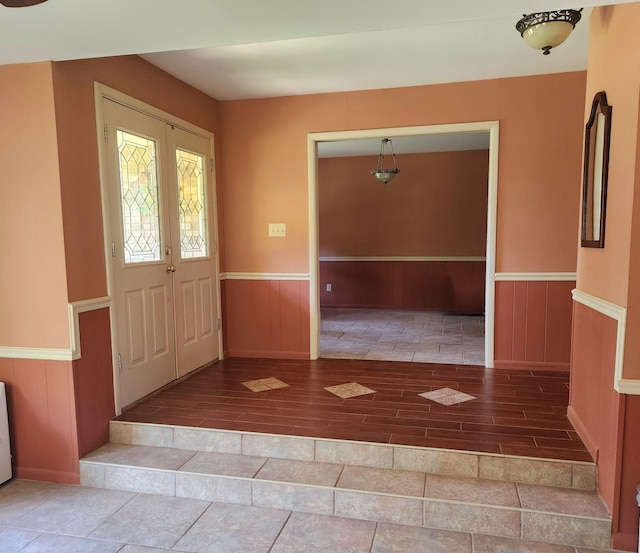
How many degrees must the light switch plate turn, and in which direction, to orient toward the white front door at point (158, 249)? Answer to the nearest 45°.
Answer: approximately 45° to its right

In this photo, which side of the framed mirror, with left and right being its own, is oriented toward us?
left

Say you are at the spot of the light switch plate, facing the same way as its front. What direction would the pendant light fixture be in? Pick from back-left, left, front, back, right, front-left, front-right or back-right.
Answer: back-left

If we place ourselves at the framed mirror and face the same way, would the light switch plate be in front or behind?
in front

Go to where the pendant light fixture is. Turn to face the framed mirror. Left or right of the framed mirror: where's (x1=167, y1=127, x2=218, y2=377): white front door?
right

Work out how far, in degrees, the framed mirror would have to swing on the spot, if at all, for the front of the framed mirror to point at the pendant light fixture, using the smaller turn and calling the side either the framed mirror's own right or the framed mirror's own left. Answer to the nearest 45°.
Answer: approximately 45° to the framed mirror's own right

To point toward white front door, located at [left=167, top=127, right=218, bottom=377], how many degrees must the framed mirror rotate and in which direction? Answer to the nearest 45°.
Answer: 0° — it already faces it

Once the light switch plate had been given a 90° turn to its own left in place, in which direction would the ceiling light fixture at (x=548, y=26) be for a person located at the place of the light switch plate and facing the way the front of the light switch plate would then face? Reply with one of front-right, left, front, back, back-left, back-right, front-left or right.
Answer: front-right

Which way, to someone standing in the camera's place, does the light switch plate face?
facing the viewer

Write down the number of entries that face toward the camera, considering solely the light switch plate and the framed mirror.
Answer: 1

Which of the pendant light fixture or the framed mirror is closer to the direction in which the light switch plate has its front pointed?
the framed mirror

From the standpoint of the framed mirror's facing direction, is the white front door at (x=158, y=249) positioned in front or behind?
in front

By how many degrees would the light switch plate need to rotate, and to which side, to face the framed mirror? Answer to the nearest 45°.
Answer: approximately 45° to its left
